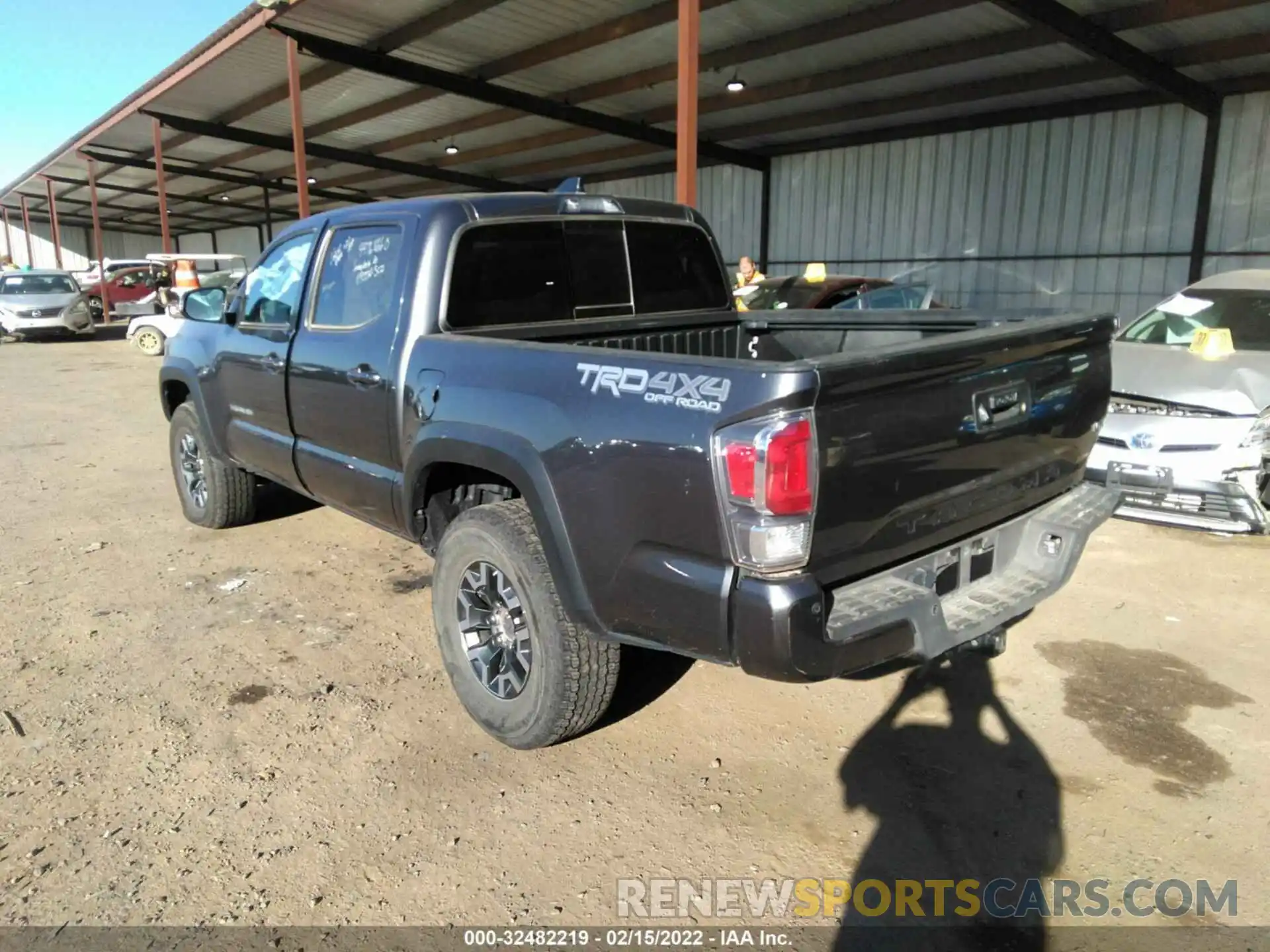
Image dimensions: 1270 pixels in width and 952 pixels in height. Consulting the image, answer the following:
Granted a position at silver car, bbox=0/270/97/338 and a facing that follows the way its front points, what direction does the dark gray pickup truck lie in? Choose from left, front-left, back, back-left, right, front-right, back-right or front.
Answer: front

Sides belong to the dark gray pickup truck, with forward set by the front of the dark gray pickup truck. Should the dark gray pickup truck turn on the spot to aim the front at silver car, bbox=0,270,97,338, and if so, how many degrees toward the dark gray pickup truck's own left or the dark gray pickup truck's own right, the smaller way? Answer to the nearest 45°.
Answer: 0° — it already faces it

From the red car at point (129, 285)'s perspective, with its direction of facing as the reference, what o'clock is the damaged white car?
The damaged white car is roughly at 10 o'clock from the red car.

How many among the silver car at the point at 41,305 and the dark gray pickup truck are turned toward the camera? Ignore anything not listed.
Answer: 1

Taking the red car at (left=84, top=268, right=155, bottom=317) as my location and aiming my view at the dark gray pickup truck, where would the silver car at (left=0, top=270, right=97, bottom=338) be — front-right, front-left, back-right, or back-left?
front-right

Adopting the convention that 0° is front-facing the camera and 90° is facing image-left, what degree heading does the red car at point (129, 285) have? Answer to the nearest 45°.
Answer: approximately 45°

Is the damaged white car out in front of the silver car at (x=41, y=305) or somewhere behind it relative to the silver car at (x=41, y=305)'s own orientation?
in front

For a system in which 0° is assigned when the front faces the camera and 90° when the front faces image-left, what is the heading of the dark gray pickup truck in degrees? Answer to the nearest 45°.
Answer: approximately 135°

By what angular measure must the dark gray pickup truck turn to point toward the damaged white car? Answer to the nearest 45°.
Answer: approximately 90° to its right

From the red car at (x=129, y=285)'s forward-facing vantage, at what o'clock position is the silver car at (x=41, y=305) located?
The silver car is roughly at 11 o'clock from the red car.

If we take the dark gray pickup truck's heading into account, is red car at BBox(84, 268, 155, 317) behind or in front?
in front

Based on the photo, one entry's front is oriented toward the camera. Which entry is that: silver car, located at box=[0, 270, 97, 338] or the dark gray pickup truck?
the silver car

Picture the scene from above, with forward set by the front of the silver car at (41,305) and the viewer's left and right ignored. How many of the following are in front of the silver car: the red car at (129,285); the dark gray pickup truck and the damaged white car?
2

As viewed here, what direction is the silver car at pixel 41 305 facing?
toward the camera
